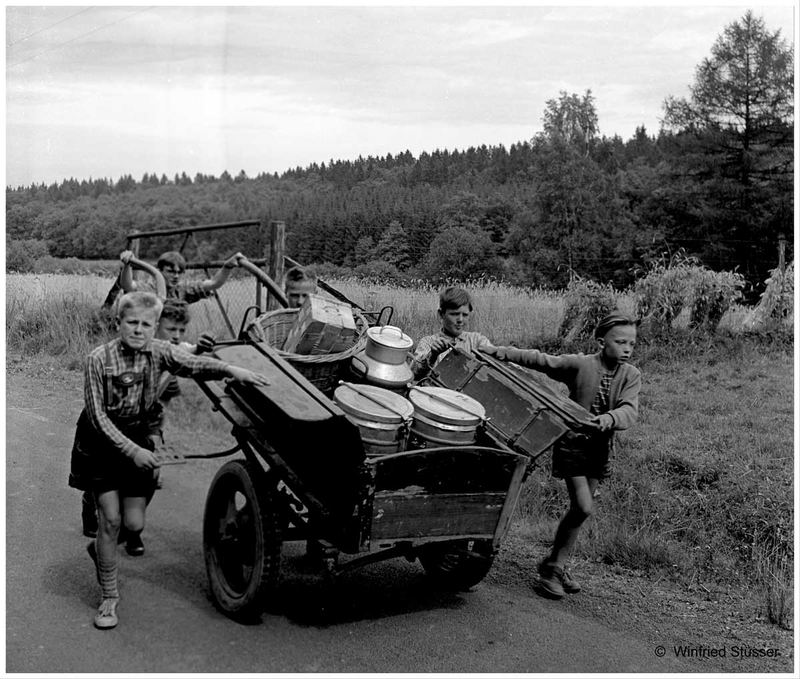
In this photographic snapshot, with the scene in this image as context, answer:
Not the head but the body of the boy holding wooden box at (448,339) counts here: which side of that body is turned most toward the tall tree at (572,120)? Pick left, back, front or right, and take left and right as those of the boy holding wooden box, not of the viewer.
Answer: back

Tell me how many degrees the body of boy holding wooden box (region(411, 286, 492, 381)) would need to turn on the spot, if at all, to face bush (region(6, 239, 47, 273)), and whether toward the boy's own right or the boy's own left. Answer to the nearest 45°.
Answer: approximately 135° to the boy's own right

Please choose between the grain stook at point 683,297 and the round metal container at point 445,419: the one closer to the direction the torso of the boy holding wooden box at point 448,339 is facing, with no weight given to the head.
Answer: the round metal container

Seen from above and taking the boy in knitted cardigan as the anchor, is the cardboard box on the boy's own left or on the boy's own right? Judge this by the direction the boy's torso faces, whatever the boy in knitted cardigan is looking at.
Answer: on the boy's own right

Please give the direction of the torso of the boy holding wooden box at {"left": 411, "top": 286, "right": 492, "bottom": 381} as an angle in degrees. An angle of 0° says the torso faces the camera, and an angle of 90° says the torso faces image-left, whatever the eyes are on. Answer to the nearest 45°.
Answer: approximately 0°

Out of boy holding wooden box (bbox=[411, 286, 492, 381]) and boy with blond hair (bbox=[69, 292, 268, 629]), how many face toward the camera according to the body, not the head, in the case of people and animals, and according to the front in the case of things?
2

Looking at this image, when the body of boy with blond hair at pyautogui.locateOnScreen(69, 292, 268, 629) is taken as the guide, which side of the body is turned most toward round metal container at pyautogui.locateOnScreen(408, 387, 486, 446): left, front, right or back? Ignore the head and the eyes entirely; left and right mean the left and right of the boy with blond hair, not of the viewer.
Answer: left

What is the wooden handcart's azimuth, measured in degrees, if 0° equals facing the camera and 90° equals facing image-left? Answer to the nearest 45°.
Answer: approximately 315°

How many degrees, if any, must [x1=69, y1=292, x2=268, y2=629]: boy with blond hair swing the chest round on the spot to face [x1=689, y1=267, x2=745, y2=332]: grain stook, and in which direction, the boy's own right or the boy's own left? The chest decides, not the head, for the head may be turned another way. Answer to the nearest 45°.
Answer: approximately 135° to the boy's own left
